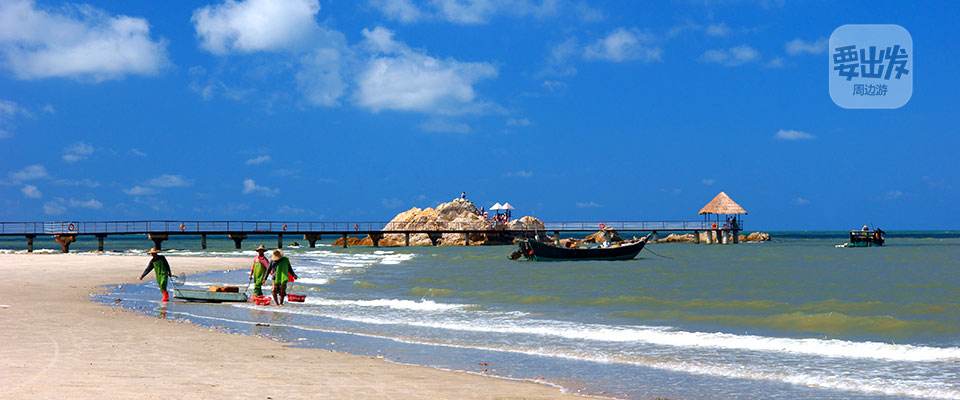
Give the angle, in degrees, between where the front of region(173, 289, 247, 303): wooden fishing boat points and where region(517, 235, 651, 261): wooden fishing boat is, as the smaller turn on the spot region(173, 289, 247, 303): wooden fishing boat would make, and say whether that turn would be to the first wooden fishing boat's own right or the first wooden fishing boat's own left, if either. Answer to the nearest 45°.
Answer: approximately 135° to the first wooden fishing boat's own right

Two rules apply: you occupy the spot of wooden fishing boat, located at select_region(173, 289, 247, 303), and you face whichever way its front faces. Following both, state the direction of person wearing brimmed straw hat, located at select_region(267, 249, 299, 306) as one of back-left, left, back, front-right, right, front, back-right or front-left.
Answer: back-left

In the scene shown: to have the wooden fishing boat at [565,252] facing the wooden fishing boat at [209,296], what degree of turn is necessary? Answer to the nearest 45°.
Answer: approximately 90° to its right

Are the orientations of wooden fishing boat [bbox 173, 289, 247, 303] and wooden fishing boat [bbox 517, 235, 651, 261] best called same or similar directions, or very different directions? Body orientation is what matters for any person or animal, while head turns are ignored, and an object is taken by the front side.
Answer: very different directions

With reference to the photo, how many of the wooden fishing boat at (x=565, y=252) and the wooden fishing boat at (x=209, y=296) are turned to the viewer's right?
1

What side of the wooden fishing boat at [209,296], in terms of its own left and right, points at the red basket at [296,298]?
back

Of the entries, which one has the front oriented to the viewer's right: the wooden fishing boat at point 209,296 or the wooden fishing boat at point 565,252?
the wooden fishing boat at point 565,252

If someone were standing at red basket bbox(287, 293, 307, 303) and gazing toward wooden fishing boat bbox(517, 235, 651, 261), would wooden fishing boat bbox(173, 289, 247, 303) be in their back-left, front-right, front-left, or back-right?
back-left

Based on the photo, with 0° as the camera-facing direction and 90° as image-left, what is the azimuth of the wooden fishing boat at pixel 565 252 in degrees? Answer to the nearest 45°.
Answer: approximately 270°

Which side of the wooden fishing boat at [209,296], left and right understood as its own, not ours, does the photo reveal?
left
